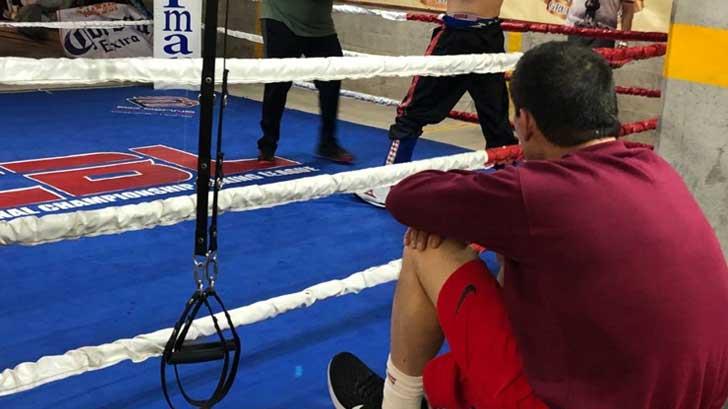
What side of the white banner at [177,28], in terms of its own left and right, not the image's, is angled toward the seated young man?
front

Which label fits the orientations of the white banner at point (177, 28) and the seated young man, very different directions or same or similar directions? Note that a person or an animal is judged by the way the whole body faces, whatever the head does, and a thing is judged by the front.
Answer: very different directions

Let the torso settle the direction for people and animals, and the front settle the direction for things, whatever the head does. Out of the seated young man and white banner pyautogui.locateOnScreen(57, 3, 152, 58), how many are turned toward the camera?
1

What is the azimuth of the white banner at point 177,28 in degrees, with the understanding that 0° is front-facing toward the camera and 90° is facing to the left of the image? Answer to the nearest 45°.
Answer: approximately 0°

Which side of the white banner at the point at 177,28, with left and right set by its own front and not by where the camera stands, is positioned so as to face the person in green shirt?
front

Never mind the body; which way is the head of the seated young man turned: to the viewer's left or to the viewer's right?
to the viewer's left

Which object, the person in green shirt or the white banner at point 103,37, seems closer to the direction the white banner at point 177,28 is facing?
the person in green shirt

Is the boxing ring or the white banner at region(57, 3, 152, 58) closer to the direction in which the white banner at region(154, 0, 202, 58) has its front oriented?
the boxing ring

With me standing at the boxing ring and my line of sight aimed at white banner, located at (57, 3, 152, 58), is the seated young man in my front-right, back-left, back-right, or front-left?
back-right

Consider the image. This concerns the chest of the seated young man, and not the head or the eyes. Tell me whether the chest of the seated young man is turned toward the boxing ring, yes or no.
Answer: yes

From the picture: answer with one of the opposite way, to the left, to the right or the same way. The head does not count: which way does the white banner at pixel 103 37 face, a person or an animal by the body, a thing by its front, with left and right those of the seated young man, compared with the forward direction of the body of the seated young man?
the opposite way

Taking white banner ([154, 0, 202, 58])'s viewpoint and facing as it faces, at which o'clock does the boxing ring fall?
The boxing ring is roughly at 12 o'clock from the white banner.
